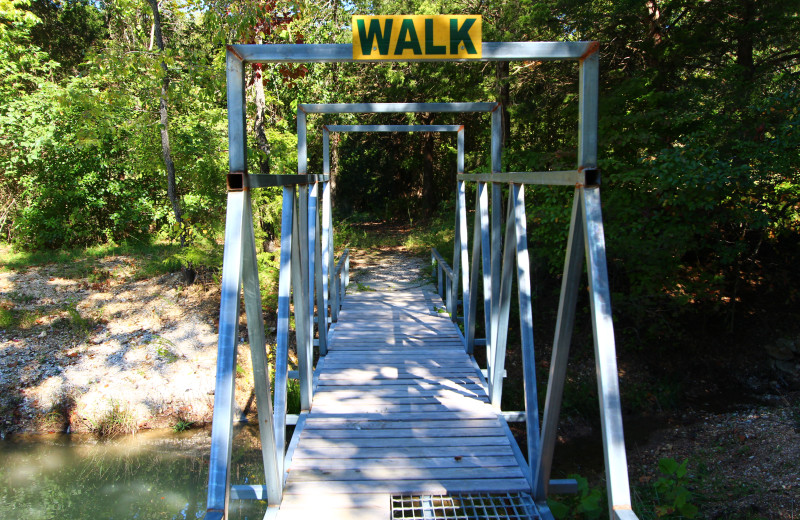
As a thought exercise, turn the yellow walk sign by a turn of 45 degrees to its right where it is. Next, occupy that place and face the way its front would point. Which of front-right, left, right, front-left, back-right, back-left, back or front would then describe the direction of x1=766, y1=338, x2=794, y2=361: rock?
back

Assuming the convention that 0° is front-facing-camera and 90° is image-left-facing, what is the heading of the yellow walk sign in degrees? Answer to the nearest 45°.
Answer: approximately 0°
